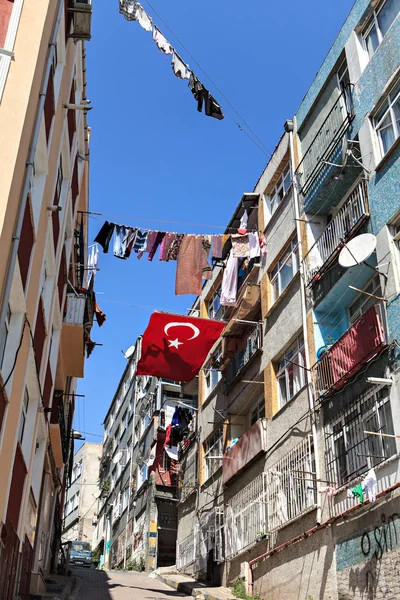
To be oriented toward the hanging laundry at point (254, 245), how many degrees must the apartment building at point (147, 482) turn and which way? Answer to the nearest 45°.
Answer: approximately 45° to its left

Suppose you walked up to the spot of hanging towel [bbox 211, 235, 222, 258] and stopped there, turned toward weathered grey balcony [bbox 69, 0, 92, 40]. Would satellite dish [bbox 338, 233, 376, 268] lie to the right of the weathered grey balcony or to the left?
left

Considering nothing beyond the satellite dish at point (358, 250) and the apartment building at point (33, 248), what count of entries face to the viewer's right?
1

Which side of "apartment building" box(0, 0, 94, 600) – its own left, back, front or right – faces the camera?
right

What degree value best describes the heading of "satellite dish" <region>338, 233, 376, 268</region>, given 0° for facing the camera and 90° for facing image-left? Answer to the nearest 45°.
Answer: approximately 45°

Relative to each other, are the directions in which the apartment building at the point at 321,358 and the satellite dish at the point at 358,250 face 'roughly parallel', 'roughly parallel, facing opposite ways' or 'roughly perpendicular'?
roughly parallel

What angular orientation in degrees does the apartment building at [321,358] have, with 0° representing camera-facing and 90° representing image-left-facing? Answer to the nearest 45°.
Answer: approximately 45°

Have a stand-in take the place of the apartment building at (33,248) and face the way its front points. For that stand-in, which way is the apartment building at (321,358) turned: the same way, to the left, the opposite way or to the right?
the opposite way

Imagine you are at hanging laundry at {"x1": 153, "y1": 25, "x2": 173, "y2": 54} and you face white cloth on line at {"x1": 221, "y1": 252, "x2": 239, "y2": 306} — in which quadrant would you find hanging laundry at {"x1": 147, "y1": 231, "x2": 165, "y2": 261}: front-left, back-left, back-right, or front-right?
front-left

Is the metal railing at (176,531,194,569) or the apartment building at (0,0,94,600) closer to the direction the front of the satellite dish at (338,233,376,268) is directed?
the apartment building
